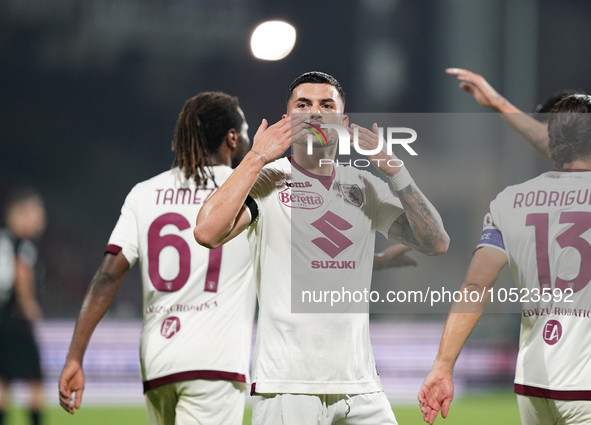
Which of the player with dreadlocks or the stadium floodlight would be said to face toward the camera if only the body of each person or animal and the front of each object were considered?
the stadium floodlight

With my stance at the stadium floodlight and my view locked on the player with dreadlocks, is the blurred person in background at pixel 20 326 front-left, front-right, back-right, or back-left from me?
front-right

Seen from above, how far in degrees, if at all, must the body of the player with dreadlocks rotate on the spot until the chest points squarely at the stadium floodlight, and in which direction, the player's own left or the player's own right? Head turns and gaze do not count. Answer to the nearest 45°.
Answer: approximately 45° to the player's own left

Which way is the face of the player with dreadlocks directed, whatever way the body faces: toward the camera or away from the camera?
away from the camera

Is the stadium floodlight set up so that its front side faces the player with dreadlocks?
yes

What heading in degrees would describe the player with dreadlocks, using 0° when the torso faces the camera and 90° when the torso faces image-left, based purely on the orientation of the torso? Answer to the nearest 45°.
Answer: approximately 225°

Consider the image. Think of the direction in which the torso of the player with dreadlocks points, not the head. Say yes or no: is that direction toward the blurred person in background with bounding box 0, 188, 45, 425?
no

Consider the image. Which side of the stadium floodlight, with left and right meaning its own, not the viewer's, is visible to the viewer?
front

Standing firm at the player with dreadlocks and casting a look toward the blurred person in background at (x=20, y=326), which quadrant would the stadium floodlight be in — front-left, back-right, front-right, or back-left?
front-right

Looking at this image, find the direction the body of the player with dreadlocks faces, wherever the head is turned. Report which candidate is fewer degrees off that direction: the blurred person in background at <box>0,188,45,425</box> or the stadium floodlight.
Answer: the stadium floodlight

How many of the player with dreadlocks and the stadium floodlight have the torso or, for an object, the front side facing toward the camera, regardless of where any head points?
1

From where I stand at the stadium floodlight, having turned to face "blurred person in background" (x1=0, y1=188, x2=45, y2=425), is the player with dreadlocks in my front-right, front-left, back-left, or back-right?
front-left
